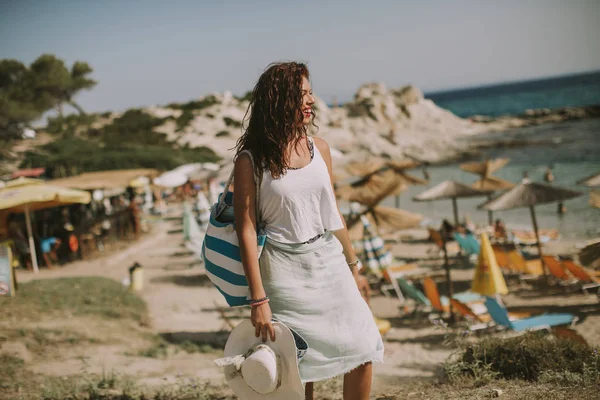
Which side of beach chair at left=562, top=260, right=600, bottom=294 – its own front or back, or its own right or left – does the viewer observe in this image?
right

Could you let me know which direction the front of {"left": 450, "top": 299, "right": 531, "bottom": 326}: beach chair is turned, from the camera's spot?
facing to the right of the viewer

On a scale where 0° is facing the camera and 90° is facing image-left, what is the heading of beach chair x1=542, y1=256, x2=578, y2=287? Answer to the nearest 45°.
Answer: approximately 270°

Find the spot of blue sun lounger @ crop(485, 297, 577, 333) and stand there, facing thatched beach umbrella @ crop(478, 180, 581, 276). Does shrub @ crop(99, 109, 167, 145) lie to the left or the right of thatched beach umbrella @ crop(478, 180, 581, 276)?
left

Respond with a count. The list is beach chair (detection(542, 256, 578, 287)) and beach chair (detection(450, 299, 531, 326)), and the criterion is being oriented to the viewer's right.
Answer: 2

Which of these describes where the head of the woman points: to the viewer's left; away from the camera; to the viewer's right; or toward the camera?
to the viewer's right

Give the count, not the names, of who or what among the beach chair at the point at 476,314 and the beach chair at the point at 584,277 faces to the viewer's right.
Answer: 2

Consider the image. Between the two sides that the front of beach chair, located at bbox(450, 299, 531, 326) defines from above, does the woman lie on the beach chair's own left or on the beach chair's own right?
on the beach chair's own right

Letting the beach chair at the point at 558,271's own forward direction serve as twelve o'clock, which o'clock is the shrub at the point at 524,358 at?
The shrub is roughly at 3 o'clock from the beach chair.
